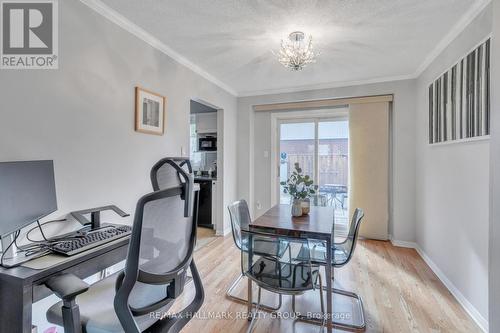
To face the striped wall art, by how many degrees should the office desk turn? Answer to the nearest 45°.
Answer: approximately 45° to its left

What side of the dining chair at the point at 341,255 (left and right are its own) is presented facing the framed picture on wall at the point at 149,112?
front

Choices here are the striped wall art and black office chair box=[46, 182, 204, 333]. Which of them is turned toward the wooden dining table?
the striped wall art

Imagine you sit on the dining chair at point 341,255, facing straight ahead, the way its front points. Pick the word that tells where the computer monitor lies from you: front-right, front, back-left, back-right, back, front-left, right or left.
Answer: front-left

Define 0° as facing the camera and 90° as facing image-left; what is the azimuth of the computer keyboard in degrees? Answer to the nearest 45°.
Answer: approximately 315°

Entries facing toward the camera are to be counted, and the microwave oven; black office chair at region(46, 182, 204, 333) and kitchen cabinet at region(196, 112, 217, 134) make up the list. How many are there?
2

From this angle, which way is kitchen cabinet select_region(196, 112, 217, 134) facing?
toward the camera

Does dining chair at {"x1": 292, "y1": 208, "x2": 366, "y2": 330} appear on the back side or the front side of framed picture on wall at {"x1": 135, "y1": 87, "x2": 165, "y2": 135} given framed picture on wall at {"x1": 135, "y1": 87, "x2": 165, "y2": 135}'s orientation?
on the front side

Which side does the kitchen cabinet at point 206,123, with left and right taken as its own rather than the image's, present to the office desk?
front

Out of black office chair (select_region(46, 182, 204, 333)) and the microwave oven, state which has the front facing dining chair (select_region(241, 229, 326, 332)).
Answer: the microwave oven

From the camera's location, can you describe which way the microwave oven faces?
facing the viewer

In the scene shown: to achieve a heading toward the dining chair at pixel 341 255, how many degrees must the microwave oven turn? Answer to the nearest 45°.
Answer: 0° — it already faces it

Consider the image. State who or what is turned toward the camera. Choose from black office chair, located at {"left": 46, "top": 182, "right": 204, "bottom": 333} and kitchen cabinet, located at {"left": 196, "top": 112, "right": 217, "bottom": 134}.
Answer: the kitchen cabinet

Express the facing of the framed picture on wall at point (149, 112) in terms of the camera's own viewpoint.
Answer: facing the viewer and to the right of the viewer

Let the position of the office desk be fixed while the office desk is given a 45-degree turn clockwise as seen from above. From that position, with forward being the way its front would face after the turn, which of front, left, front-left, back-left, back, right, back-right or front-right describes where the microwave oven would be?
back-left

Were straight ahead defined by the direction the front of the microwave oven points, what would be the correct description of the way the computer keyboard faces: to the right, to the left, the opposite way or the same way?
to the left
